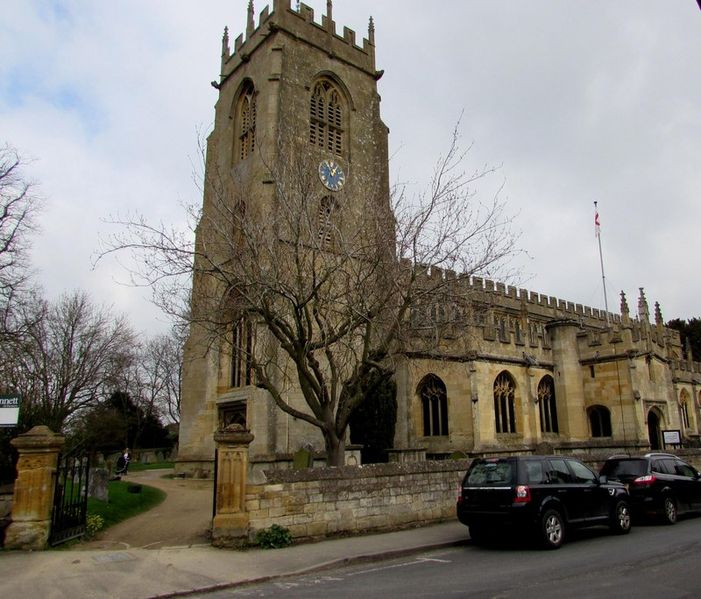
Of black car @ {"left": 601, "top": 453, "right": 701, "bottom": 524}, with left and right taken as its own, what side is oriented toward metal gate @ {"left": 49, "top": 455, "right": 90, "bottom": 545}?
back

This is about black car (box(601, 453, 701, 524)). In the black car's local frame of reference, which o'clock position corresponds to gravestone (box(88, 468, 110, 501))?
The gravestone is roughly at 7 o'clock from the black car.

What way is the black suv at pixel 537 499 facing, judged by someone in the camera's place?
facing away from the viewer and to the right of the viewer

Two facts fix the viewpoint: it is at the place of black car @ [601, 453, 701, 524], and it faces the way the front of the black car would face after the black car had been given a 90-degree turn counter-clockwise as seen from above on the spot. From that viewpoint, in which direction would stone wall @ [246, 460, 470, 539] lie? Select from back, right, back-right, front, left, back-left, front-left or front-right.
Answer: left

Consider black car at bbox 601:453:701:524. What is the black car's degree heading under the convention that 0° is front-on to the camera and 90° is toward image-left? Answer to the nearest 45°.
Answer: approximately 225°

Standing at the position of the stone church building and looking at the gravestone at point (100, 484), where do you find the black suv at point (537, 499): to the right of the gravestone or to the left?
left

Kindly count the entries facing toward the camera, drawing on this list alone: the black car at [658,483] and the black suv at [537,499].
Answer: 0

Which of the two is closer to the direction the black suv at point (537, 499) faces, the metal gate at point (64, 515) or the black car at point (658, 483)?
the black car

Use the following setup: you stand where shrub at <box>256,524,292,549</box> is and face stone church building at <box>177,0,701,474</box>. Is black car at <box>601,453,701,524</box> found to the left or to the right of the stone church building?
right
